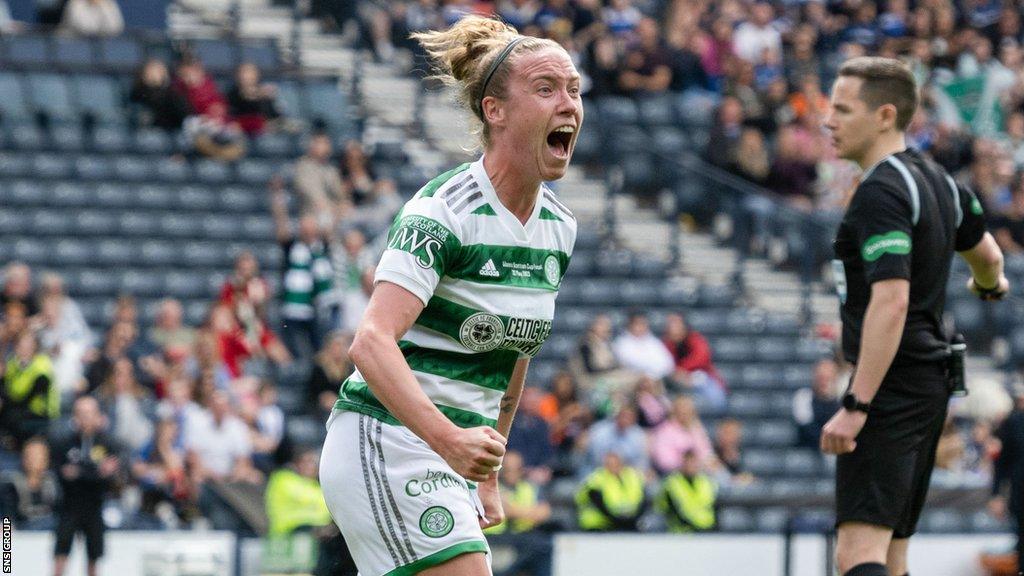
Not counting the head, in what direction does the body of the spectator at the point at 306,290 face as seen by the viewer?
toward the camera

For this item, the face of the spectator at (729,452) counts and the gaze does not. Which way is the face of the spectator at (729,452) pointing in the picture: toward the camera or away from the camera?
toward the camera

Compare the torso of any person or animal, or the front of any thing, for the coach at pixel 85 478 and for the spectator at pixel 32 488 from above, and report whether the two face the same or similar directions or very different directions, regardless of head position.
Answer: same or similar directions

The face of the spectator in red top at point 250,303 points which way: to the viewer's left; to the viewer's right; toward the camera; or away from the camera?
toward the camera

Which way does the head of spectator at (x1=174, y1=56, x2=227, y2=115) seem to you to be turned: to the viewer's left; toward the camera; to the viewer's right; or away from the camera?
toward the camera

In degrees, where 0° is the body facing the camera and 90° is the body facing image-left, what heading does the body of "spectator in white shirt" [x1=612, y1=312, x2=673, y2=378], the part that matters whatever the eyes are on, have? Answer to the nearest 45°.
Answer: approximately 0°

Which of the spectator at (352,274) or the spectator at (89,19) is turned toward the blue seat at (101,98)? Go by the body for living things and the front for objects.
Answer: the spectator at (89,19)

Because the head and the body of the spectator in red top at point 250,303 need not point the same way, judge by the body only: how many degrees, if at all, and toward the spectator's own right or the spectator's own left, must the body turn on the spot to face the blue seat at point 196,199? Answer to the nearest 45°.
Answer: approximately 180°

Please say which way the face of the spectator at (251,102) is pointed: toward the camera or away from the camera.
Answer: toward the camera

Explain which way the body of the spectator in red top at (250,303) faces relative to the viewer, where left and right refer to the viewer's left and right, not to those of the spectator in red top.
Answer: facing the viewer

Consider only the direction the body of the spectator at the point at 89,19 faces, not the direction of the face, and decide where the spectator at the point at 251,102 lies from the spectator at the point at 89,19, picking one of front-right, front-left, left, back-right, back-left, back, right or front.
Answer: front-left

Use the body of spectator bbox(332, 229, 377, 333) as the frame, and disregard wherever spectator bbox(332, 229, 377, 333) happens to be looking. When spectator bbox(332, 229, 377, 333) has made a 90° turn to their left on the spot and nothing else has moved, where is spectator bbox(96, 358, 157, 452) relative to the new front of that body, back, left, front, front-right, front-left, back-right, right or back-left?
back-right

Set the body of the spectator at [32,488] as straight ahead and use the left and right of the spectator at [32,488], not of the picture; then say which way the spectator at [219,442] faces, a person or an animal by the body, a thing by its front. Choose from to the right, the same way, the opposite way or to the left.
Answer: the same way

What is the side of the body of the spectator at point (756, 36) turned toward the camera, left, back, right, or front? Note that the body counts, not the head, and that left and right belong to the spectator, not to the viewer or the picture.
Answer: front

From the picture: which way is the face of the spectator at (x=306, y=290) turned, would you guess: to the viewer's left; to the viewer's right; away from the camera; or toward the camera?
toward the camera

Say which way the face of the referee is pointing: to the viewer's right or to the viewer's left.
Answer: to the viewer's left

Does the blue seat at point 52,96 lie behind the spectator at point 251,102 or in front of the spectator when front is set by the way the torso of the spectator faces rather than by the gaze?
behind
